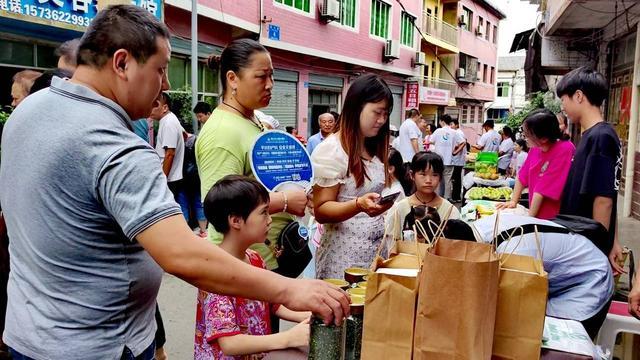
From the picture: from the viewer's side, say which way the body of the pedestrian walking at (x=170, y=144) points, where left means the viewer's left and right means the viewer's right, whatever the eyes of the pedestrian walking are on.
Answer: facing to the left of the viewer

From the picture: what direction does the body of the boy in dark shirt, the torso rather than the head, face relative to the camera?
to the viewer's left

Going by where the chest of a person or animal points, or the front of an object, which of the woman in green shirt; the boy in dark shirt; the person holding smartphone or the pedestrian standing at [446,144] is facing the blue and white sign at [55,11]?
the boy in dark shirt

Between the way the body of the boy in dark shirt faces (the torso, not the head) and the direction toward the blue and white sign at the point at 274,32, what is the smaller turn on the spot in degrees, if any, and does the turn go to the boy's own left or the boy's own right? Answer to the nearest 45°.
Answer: approximately 45° to the boy's own right

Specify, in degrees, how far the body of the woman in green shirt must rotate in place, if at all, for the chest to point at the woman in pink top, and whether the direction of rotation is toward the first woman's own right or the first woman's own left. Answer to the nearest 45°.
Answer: approximately 45° to the first woman's own left

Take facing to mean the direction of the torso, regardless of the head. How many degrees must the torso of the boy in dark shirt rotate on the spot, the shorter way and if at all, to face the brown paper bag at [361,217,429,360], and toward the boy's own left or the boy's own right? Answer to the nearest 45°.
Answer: approximately 90° to the boy's own left

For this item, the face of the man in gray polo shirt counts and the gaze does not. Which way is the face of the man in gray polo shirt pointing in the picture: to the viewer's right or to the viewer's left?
to the viewer's right

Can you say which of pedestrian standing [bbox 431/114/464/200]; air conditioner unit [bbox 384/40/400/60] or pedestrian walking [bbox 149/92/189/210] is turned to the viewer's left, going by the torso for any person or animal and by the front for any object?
pedestrian walking [bbox 149/92/189/210]

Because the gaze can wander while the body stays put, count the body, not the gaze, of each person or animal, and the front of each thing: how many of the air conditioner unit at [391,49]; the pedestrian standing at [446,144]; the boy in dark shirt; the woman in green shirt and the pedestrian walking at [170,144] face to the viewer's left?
2

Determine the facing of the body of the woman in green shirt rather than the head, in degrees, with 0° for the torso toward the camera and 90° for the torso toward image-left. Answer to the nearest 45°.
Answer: approximately 270°
